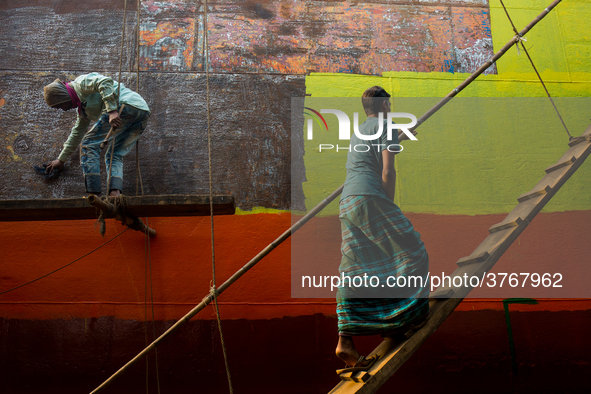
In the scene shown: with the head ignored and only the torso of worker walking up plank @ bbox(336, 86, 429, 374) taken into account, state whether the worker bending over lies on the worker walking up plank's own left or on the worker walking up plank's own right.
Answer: on the worker walking up plank's own left

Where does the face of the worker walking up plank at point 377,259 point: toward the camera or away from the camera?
away from the camera

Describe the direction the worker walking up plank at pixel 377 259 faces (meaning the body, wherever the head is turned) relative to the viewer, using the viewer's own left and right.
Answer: facing away from the viewer and to the right of the viewer

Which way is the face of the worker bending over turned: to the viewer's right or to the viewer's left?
to the viewer's left
